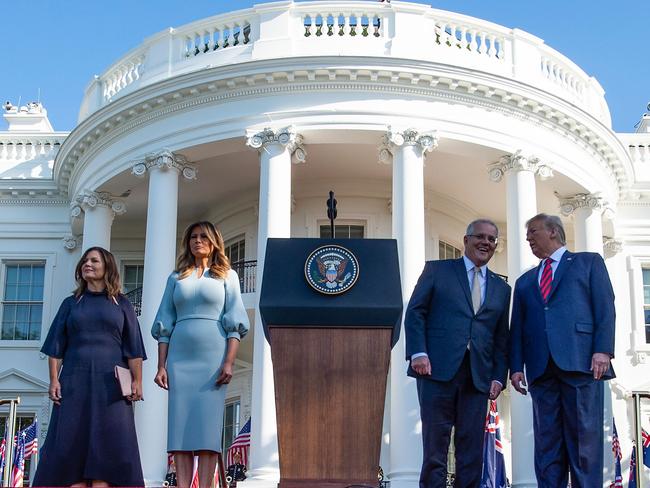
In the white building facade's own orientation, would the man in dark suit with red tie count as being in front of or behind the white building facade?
in front

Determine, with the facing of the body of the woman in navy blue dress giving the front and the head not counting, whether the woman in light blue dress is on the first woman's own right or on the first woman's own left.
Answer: on the first woman's own left

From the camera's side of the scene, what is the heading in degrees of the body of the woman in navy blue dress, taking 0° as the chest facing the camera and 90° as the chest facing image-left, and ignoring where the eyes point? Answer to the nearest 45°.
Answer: approximately 0°

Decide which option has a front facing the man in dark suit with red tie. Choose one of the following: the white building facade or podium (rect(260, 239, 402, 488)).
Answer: the white building facade

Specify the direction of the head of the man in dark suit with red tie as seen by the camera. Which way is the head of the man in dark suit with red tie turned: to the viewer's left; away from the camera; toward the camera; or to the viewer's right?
to the viewer's left

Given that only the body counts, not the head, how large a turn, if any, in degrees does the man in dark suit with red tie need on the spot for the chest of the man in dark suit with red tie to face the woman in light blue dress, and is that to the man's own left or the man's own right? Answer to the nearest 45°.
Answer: approximately 45° to the man's own right

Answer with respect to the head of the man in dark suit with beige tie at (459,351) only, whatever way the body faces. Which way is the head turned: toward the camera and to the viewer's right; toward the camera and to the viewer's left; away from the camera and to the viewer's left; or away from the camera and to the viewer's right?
toward the camera and to the viewer's right
